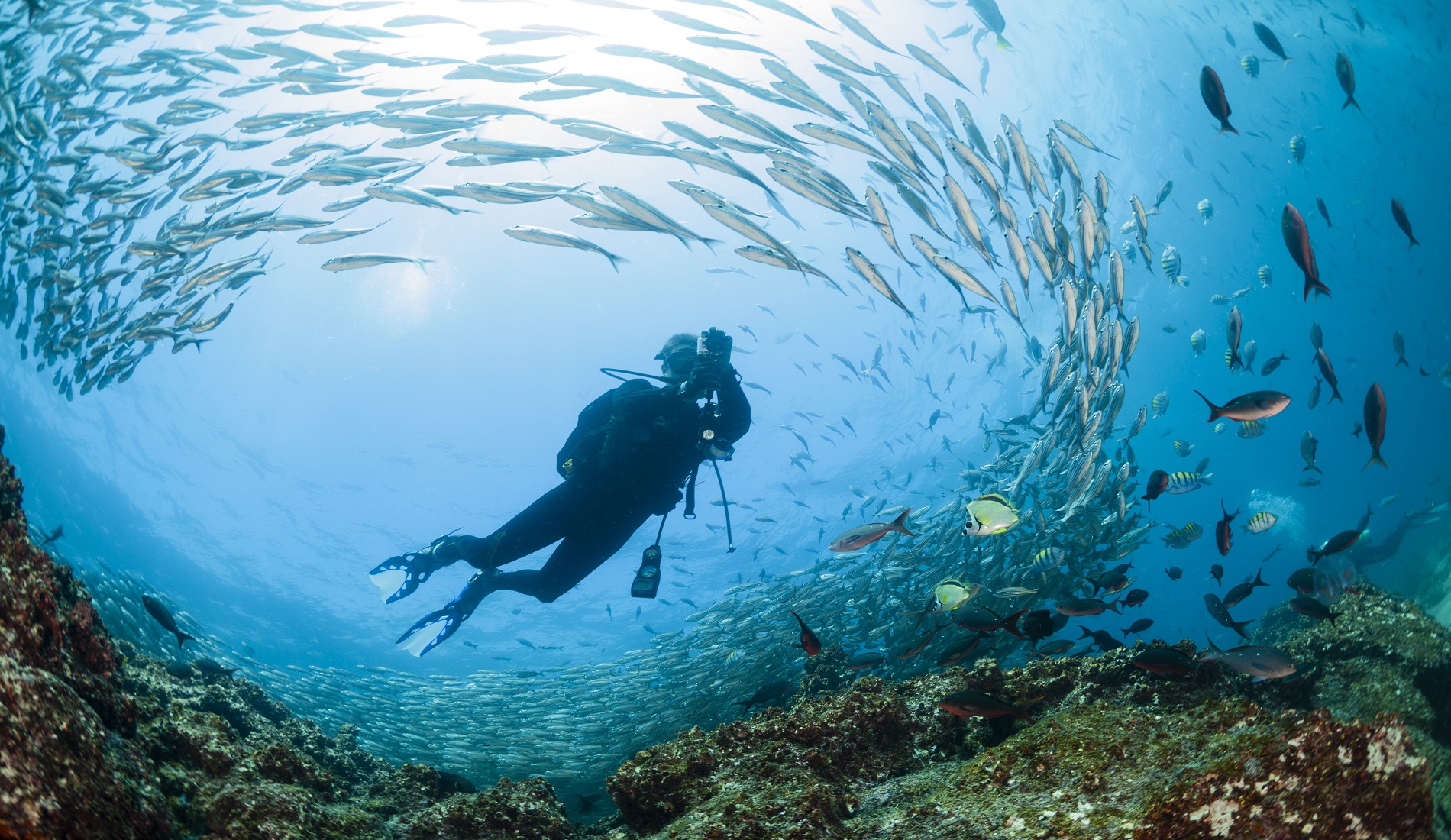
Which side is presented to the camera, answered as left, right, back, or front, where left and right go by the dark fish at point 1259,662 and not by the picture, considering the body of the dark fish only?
right

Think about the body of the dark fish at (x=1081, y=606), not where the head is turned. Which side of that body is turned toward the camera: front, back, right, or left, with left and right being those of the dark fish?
left

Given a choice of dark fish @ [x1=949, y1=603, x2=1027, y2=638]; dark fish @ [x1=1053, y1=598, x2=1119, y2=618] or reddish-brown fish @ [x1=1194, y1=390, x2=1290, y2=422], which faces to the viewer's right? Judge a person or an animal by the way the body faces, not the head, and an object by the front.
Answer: the reddish-brown fish
